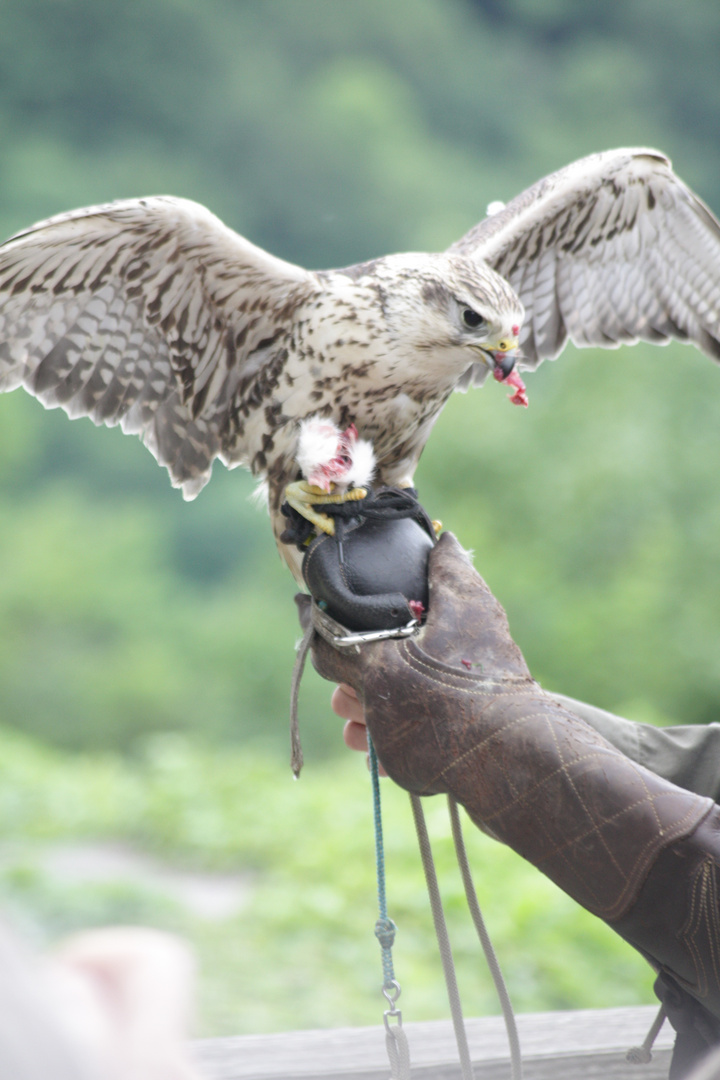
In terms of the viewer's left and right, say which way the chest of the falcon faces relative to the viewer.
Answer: facing the viewer and to the right of the viewer
